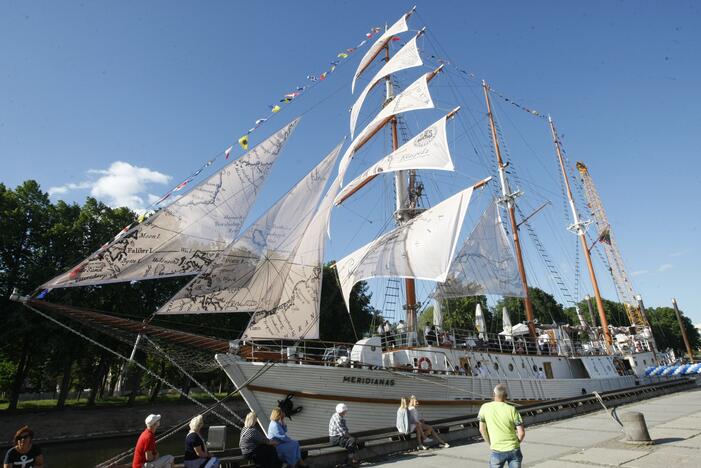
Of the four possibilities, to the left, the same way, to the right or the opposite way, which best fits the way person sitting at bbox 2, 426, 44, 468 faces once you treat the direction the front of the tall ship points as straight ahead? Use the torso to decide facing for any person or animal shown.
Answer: to the left

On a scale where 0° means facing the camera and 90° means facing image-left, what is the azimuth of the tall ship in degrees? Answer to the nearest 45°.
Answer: approximately 45°

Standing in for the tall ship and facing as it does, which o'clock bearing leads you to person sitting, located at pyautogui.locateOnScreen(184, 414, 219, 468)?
The person sitting is roughly at 11 o'clock from the tall ship.
